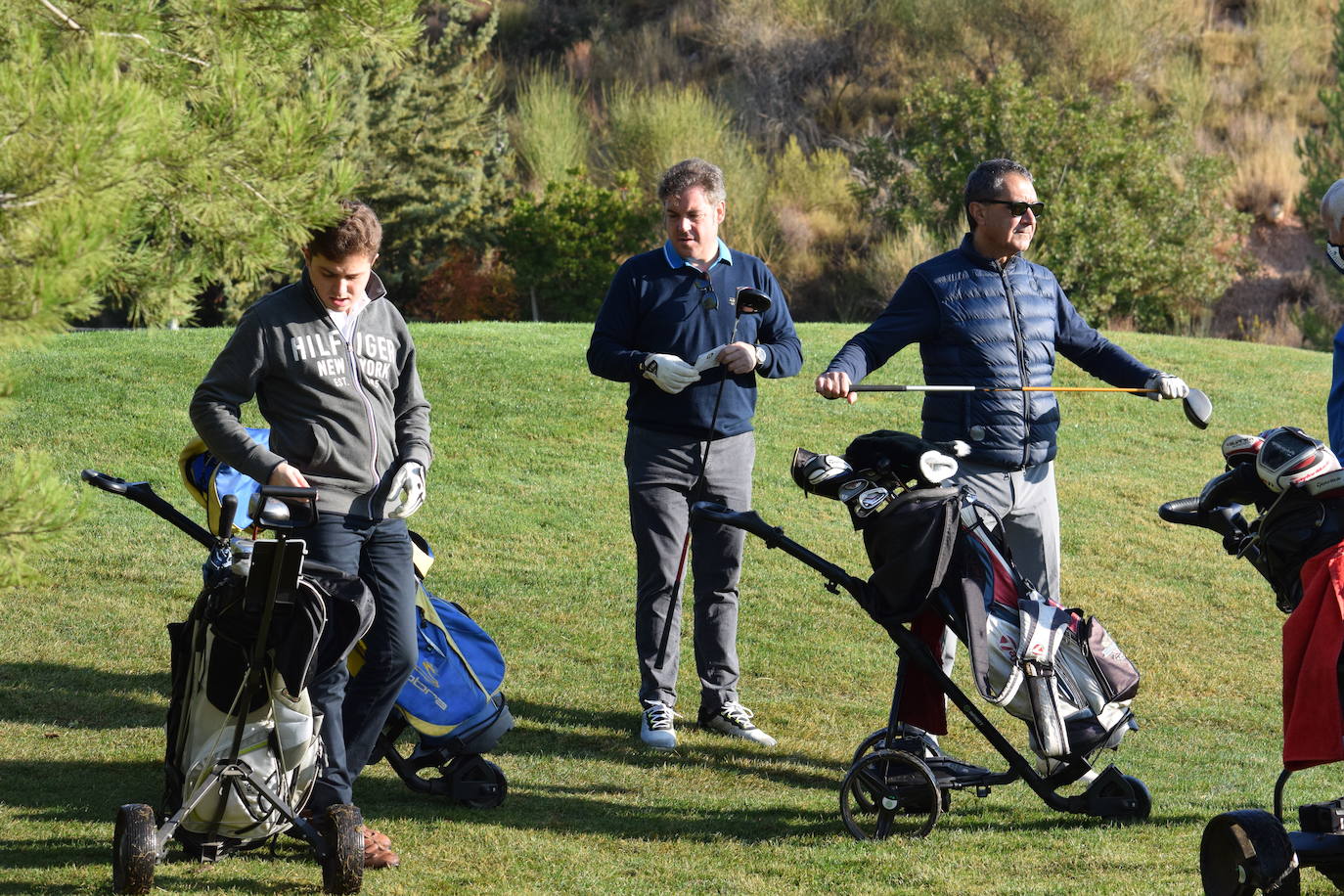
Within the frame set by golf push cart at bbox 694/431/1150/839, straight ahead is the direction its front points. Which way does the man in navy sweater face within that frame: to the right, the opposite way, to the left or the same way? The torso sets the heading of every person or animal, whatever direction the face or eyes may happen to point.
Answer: to the right

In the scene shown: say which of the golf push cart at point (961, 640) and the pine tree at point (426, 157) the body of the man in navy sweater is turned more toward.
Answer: the golf push cart

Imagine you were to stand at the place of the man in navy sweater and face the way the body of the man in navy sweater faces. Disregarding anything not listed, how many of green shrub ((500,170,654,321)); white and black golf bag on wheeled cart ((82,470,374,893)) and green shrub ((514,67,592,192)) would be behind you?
2

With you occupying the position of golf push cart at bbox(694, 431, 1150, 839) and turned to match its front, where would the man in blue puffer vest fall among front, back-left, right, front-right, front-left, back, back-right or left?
left

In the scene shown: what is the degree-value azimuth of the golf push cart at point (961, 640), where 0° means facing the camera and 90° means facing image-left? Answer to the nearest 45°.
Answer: approximately 270°

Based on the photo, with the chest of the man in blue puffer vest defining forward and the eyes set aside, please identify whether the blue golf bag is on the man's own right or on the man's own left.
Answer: on the man's own right

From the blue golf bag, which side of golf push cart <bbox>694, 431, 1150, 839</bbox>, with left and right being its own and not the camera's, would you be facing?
back

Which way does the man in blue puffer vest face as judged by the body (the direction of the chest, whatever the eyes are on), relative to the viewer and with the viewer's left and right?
facing the viewer and to the right of the viewer

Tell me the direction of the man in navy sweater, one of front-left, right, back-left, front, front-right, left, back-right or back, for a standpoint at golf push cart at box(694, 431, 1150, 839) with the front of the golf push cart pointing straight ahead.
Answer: back-left

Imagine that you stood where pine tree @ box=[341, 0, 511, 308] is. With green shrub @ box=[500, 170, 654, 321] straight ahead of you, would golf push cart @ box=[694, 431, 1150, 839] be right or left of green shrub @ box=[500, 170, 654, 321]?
right

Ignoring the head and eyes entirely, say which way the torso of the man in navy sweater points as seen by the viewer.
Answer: toward the camera

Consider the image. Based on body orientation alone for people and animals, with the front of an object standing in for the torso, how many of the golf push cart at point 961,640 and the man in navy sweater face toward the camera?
1

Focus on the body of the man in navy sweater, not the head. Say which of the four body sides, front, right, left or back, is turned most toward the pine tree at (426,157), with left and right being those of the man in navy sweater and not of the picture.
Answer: back
